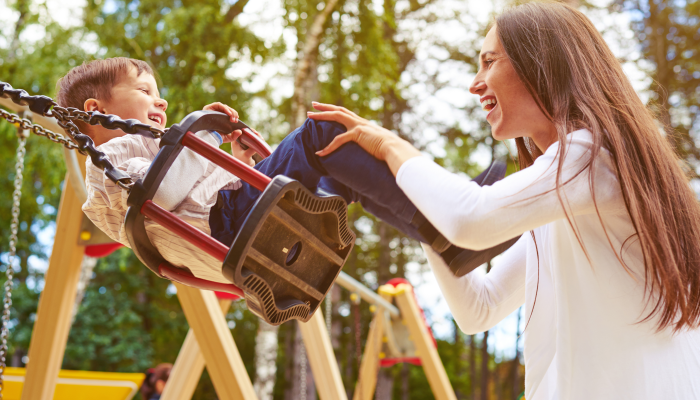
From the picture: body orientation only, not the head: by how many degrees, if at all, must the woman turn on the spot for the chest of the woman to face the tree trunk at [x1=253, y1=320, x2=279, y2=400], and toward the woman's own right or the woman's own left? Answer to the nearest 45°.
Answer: approximately 45° to the woman's own right

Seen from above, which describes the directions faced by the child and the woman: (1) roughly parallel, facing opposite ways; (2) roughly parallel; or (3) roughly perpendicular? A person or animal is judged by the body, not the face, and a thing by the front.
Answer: roughly parallel, facing opposite ways

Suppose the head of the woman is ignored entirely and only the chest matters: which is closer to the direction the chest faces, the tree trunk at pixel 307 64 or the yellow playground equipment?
the yellow playground equipment

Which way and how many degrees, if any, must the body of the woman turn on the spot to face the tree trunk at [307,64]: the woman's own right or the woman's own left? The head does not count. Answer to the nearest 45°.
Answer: approximately 90° to the woman's own right

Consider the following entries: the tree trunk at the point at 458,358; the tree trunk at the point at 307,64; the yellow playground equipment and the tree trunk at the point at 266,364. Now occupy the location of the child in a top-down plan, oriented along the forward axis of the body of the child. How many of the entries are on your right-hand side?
0

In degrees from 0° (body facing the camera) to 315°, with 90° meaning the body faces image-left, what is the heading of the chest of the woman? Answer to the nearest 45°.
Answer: approximately 90°

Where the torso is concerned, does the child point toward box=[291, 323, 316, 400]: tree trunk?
no

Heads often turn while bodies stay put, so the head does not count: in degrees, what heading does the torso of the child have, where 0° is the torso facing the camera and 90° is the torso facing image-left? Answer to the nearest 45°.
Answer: approximately 270°

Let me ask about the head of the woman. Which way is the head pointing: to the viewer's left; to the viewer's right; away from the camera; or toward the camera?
to the viewer's left

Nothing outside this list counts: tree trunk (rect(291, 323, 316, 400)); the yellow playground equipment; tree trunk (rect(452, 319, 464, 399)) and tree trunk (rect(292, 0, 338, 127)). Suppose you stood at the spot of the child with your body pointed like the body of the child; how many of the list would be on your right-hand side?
0

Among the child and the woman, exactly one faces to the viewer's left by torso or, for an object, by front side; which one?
the woman

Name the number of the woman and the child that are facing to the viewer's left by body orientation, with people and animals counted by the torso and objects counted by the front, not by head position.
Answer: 1
